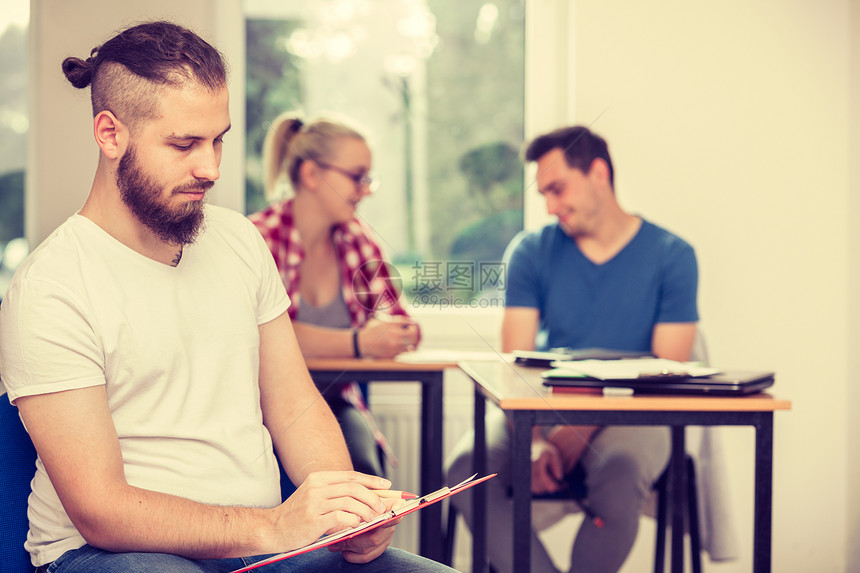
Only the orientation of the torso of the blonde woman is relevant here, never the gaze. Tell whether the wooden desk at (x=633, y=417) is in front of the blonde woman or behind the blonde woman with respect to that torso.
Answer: in front

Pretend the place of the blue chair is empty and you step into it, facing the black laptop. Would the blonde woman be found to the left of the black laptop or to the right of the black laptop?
left

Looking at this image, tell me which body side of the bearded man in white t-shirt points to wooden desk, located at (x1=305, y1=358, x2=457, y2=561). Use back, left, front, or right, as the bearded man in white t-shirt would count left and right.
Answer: left

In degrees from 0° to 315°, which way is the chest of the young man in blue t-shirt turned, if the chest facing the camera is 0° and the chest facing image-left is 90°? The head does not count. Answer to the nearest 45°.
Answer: approximately 0°

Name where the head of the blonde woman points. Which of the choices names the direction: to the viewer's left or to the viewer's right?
to the viewer's right

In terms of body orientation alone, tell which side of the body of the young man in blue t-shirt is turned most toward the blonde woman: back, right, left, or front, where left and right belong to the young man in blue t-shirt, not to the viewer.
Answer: right

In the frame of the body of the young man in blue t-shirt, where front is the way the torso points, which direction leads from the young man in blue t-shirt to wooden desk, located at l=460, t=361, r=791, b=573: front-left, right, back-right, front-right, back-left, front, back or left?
front

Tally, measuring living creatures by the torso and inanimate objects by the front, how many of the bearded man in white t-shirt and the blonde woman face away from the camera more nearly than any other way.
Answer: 0

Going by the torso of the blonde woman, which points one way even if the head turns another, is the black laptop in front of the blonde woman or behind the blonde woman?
in front

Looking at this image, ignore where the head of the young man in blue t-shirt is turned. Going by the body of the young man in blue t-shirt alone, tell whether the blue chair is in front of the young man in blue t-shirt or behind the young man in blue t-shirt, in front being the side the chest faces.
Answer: in front

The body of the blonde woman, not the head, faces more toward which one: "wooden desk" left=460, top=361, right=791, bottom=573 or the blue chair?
the wooden desk

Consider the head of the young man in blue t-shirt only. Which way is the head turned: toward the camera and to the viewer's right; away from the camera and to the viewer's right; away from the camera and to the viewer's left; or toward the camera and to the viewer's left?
toward the camera and to the viewer's left

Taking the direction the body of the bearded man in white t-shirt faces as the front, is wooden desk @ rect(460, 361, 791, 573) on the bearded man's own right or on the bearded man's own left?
on the bearded man's own left

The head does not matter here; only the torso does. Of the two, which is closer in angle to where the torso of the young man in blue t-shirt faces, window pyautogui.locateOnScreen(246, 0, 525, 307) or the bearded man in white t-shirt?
the bearded man in white t-shirt
